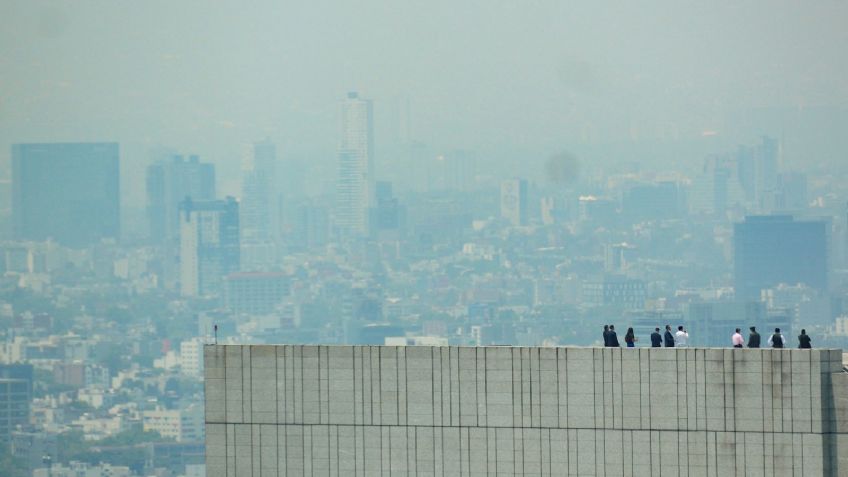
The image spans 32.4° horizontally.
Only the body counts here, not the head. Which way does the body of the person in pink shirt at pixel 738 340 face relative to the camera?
away from the camera
